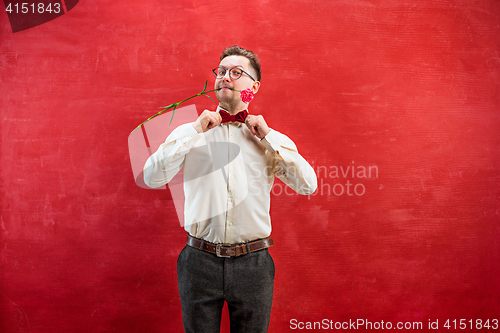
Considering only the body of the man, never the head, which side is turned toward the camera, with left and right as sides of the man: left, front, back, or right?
front
